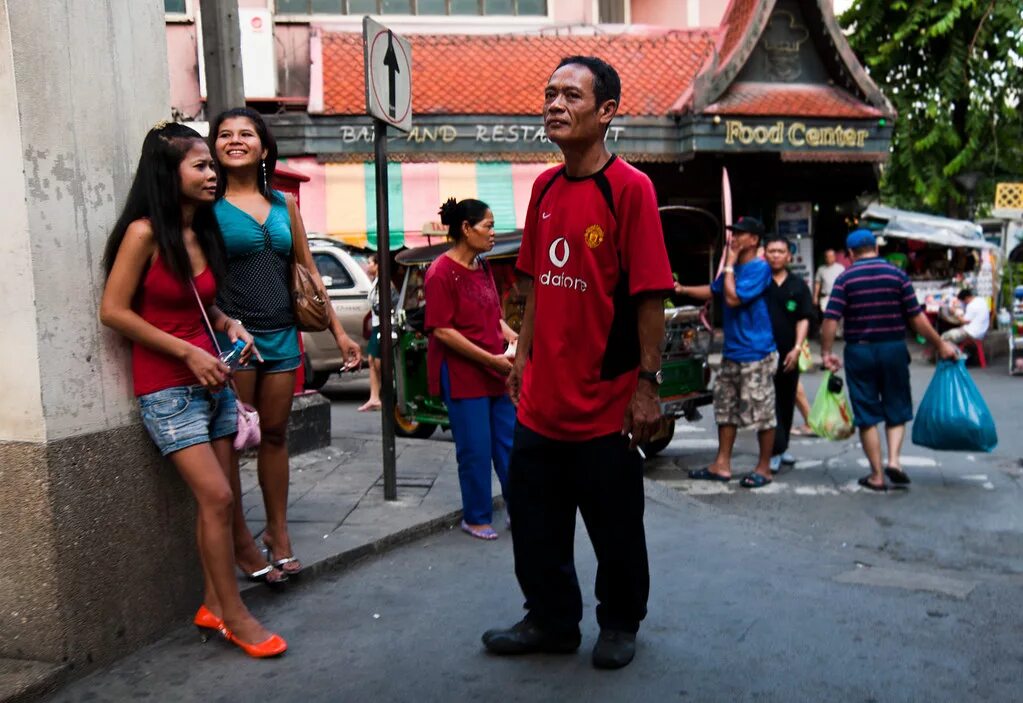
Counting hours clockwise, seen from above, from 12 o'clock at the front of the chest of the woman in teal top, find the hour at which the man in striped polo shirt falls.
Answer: The man in striped polo shirt is roughly at 8 o'clock from the woman in teal top.

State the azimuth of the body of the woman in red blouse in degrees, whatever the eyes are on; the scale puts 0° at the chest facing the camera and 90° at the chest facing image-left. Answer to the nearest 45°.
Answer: approximately 315°

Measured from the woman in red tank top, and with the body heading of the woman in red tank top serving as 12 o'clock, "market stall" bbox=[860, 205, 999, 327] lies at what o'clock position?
The market stall is roughly at 9 o'clock from the woman in red tank top.

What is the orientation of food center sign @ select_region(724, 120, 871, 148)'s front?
toward the camera

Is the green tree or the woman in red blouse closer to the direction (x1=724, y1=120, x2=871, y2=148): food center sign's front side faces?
the woman in red blouse

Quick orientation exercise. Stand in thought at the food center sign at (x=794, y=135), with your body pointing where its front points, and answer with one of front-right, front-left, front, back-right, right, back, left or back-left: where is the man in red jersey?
front

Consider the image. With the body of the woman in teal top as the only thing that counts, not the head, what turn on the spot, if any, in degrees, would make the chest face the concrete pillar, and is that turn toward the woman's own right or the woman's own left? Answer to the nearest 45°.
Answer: approximately 45° to the woman's own right

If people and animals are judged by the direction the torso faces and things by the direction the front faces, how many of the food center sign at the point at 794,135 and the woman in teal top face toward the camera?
2

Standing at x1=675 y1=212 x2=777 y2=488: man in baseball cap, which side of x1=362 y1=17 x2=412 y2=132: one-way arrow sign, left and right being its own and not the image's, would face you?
left

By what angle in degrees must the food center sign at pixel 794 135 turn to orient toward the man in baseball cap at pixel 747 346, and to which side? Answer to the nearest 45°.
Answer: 0° — it already faces them

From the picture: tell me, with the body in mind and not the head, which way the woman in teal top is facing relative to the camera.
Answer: toward the camera
